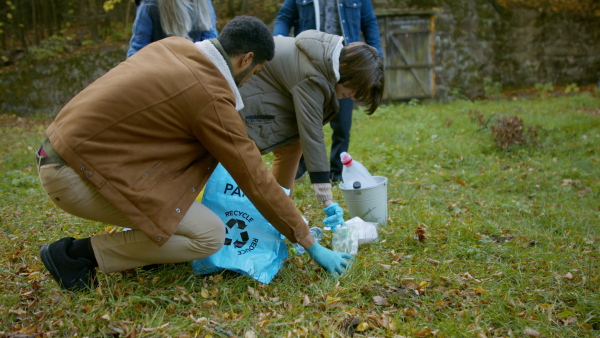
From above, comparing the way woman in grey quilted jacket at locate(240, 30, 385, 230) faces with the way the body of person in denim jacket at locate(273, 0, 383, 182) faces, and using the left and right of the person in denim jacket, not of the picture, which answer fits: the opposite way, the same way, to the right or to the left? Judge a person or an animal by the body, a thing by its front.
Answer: to the left

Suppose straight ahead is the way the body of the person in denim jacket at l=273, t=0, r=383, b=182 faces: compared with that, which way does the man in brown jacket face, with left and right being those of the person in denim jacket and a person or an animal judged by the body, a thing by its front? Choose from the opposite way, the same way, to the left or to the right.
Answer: to the left

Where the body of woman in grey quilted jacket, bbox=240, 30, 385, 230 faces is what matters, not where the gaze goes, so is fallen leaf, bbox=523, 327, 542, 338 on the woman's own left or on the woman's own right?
on the woman's own right

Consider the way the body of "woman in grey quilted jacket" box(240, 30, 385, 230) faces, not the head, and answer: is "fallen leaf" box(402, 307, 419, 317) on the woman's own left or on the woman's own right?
on the woman's own right

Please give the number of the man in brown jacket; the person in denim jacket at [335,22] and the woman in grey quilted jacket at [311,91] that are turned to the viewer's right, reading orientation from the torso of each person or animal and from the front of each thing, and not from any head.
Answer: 2

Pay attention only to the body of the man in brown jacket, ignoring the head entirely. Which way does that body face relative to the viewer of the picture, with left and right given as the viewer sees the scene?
facing to the right of the viewer

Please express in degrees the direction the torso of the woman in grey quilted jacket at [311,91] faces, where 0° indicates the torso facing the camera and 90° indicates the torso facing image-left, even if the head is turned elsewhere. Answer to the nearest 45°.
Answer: approximately 270°

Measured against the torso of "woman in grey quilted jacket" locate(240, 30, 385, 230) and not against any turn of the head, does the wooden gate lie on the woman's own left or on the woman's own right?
on the woman's own left

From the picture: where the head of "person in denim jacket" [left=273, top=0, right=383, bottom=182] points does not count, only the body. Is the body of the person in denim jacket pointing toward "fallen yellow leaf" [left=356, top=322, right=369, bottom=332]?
yes

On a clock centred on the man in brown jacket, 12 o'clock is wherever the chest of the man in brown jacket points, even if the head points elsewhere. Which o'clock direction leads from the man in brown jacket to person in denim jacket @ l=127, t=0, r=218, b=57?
The person in denim jacket is roughly at 9 o'clock from the man in brown jacket.
